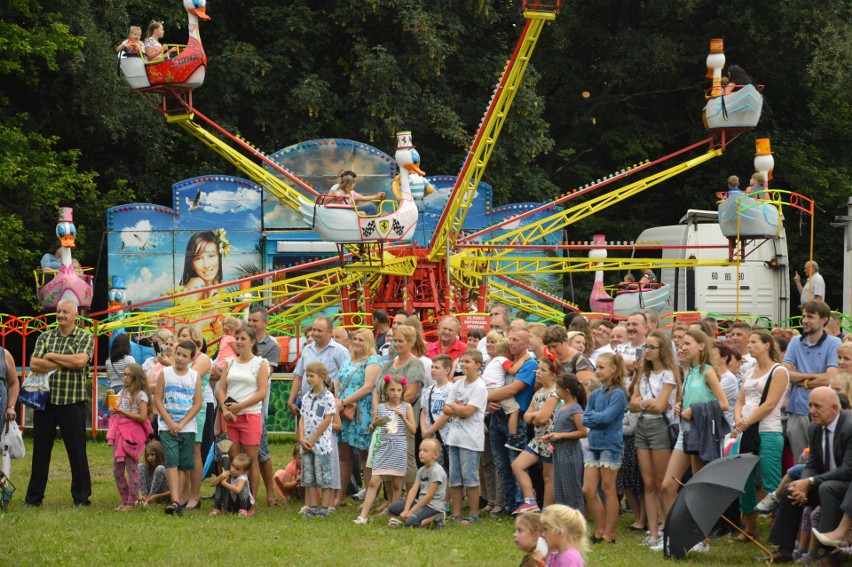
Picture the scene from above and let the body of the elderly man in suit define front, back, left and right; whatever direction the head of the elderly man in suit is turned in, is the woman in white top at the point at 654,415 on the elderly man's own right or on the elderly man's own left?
on the elderly man's own right

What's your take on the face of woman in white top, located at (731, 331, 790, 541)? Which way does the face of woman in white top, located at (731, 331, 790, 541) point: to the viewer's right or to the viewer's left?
to the viewer's left

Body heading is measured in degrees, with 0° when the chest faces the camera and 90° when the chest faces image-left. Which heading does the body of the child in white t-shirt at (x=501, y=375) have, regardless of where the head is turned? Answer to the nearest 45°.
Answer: approximately 270°

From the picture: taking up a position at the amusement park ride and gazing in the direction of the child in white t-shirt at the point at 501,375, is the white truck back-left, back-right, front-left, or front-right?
back-left

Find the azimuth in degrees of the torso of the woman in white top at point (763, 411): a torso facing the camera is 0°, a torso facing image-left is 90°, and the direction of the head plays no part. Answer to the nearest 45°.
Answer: approximately 45°
